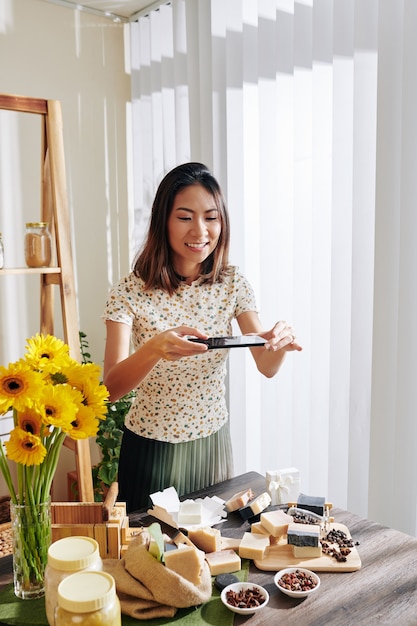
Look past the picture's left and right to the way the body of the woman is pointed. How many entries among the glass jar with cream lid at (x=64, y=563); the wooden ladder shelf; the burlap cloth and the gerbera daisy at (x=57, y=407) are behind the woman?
1

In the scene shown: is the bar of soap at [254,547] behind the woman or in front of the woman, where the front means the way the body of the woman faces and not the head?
in front

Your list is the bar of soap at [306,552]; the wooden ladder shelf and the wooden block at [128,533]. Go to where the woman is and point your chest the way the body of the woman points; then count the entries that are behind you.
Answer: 1

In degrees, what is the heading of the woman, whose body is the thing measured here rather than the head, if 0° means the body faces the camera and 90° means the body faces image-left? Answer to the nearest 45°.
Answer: approximately 315°

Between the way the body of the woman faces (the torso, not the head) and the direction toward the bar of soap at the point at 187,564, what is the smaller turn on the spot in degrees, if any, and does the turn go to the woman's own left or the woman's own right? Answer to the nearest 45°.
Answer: approximately 45° to the woman's own right

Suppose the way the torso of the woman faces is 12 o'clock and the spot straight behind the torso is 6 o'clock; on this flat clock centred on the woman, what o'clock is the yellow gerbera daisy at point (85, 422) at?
The yellow gerbera daisy is roughly at 2 o'clock from the woman.

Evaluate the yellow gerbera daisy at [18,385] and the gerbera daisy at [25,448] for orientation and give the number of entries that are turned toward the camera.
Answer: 2

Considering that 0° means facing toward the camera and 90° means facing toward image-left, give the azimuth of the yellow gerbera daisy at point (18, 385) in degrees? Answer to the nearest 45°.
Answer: approximately 0°
